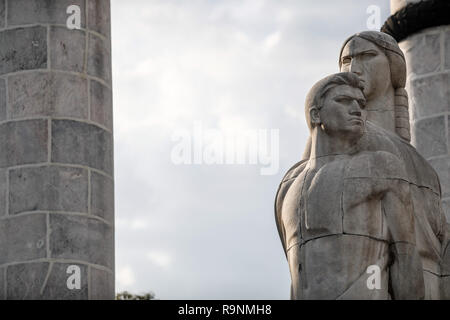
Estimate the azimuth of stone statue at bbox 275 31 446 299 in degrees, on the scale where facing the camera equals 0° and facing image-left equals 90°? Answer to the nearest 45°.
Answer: approximately 45°

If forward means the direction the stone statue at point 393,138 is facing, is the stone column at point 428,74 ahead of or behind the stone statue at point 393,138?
behind
